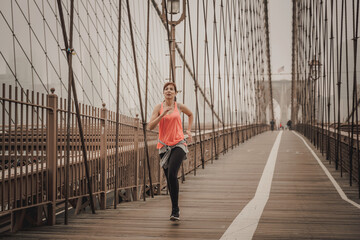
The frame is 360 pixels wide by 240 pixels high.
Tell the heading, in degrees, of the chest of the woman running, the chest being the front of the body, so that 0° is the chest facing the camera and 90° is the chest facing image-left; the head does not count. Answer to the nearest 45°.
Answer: approximately 0°

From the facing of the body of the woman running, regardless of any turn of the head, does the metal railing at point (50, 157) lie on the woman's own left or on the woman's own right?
on the woman's own right
